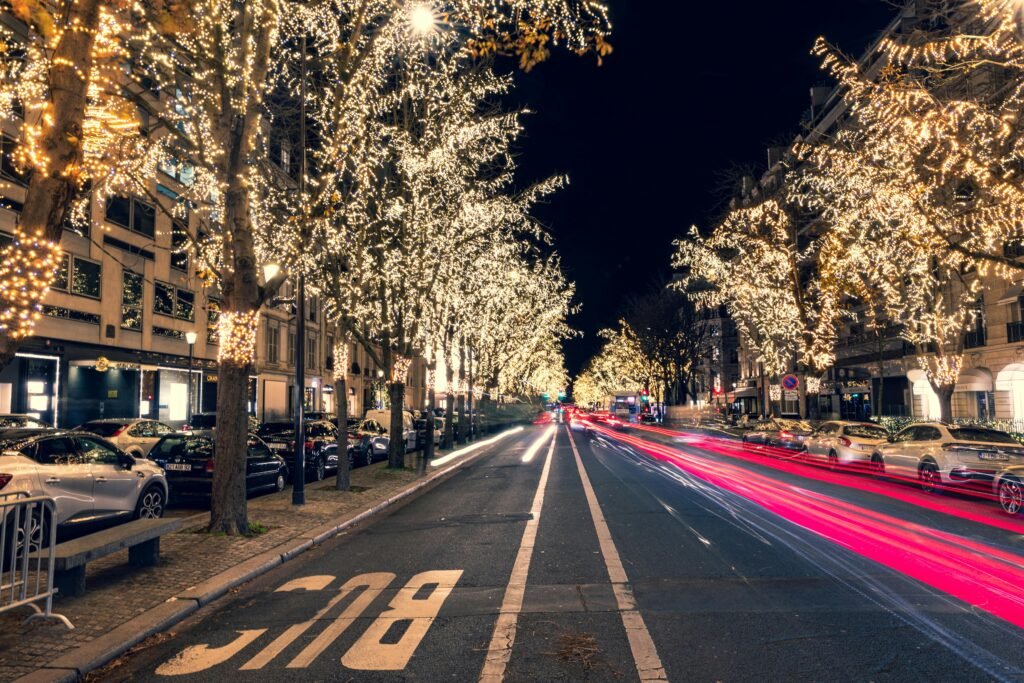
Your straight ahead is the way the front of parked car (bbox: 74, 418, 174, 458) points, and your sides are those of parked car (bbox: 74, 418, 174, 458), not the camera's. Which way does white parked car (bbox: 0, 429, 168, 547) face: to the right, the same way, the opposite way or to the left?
the same way

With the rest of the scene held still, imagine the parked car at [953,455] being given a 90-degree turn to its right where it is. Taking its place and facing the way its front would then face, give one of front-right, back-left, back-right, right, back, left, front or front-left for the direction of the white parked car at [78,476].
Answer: back

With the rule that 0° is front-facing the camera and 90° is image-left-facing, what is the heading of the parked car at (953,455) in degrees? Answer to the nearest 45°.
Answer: approximately 135°

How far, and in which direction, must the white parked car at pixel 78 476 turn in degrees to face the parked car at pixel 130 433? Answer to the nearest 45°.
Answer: approximately 45° to its left

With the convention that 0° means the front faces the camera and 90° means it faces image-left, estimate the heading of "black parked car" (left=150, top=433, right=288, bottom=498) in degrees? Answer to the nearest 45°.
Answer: approximately 225°

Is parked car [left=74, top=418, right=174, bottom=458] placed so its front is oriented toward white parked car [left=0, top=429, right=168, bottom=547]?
no

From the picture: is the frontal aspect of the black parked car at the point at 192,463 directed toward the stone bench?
no

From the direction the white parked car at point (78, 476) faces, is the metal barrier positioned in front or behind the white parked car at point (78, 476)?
behind

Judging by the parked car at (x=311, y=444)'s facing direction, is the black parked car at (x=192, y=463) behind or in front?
behind

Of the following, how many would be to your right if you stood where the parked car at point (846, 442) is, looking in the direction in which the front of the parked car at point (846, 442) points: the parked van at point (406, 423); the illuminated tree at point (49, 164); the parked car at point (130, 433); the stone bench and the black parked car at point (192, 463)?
0

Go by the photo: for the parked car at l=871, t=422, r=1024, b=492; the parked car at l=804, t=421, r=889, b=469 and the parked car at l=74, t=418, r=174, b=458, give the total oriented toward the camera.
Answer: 0

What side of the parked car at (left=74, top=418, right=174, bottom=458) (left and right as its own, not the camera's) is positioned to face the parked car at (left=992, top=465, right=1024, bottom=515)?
right

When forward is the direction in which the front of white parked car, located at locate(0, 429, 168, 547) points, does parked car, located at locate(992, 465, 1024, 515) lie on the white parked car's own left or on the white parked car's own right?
on the white parked car's own right

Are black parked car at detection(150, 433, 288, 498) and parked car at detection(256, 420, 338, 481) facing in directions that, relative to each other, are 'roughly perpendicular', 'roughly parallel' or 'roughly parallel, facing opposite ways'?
roughly parallel

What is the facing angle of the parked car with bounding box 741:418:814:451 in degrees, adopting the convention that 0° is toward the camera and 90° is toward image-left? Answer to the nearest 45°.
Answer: approximately 135°

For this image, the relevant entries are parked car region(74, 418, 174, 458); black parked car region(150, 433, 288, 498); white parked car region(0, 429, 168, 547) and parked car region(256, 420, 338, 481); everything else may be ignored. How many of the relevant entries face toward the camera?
0

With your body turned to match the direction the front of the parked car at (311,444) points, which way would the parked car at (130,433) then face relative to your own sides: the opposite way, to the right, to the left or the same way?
the same way

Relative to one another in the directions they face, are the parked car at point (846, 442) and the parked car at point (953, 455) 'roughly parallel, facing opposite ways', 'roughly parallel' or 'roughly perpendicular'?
roughly parallel

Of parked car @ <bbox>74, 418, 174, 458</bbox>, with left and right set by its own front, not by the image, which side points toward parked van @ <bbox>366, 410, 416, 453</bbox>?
front

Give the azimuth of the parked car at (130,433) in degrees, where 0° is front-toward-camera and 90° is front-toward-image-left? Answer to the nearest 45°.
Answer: approximately 225°

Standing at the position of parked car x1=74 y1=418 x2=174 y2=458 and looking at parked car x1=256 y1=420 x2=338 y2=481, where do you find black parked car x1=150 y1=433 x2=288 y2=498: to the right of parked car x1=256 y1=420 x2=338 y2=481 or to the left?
right

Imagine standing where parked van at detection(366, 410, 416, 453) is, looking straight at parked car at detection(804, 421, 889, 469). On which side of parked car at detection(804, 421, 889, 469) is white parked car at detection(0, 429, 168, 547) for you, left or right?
right
